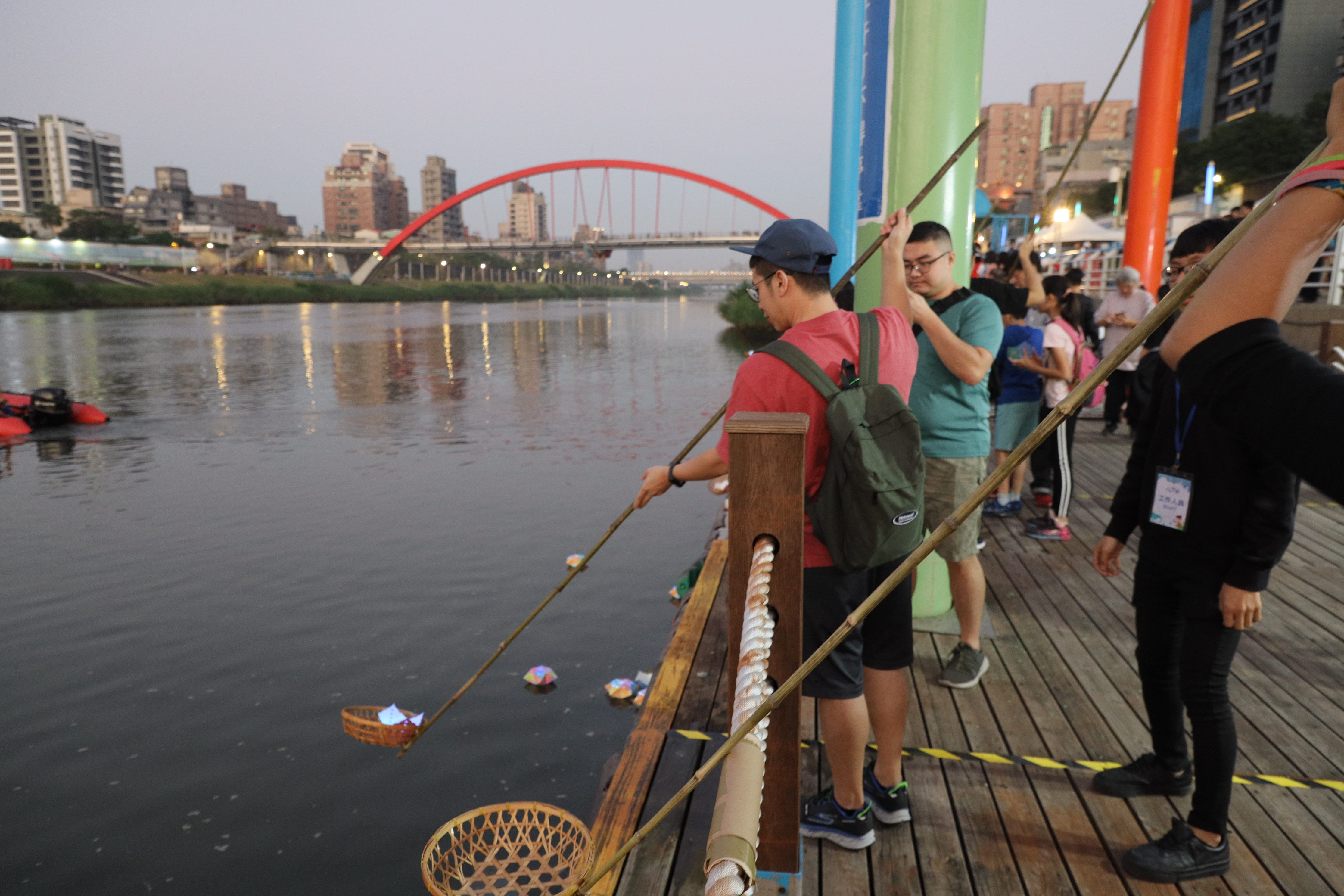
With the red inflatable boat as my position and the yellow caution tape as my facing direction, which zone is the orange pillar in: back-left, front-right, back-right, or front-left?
front-left

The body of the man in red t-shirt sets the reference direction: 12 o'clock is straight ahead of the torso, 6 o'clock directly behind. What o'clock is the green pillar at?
The green pillar is roughly at 2 o'clock from the man in red t-shirt.

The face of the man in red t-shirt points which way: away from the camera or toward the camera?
away from the camera

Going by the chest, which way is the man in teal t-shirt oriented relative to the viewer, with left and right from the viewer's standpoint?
facing the viewer and to the left of the viewer

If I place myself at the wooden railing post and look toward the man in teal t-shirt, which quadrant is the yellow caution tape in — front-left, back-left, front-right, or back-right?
front-right

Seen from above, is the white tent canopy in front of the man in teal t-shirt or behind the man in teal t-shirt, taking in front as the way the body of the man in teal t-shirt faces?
behind

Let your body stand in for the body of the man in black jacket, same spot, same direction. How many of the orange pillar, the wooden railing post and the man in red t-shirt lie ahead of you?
2

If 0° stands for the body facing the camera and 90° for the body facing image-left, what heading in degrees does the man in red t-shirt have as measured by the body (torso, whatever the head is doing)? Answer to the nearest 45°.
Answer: approximately 135°

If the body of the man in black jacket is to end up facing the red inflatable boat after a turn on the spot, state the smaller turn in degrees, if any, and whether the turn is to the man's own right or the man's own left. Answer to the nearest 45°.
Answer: approximately 45° to the man's own right
